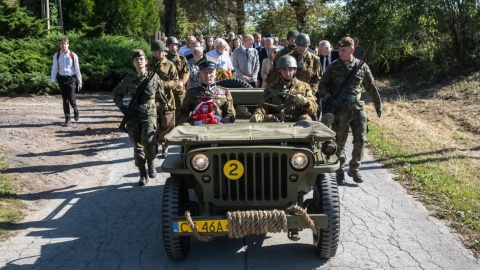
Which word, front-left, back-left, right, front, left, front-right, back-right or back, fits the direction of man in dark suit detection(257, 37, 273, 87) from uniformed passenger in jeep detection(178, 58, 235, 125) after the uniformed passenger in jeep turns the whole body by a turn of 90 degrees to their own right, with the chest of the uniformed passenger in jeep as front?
right

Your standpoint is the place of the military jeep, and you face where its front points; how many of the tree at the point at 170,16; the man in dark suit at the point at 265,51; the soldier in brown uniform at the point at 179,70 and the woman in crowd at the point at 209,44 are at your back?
4

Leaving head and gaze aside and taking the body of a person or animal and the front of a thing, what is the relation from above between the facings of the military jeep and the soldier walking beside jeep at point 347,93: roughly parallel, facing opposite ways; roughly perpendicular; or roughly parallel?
roughly parallel

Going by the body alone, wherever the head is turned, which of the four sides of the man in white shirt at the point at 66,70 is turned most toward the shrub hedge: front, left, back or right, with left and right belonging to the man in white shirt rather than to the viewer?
back

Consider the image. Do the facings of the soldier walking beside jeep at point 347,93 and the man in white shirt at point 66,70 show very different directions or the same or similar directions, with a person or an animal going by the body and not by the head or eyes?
same or similar directions

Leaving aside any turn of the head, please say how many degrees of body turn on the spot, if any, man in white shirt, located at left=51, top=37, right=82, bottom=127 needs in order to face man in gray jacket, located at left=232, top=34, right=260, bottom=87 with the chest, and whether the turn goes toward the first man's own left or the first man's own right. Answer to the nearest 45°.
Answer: approximately 90° to the first man's own left

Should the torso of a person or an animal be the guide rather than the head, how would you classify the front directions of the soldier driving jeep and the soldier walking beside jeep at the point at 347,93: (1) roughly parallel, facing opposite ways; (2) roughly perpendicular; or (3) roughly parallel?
roughly parallel

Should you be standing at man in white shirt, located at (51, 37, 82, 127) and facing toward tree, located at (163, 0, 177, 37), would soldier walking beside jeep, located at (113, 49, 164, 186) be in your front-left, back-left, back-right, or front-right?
back-right

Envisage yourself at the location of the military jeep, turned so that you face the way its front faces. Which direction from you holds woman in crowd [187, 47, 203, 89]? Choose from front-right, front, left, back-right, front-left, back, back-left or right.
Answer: back

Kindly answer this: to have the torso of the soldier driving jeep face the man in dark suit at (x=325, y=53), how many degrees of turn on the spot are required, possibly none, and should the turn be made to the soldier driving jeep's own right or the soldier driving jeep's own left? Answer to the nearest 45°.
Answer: approximately 180°

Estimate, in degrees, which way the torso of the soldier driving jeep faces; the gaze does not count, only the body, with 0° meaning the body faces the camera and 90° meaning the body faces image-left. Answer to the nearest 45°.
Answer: approximately 0°

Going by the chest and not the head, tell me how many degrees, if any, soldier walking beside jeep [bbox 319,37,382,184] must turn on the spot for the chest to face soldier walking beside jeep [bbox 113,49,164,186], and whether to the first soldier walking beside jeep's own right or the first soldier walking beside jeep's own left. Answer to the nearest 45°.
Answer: approximately 90° to the first soldier walking beside jeep's own right

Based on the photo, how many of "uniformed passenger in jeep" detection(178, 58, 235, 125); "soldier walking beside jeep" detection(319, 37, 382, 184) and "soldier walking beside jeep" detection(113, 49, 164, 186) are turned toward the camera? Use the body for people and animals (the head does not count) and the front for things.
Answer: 3

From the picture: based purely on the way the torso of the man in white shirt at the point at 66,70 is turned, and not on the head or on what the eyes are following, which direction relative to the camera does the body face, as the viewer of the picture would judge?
toward the camera

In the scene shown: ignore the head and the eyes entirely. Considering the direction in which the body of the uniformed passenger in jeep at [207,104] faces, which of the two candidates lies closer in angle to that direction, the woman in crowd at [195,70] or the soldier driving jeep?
the soldier driving jeep

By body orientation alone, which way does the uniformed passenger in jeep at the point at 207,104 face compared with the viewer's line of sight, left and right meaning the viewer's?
facing the viewer

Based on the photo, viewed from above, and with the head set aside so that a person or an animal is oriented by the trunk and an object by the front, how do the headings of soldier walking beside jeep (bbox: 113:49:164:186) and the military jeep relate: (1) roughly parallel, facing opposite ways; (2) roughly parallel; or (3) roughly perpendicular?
roughly parallel
